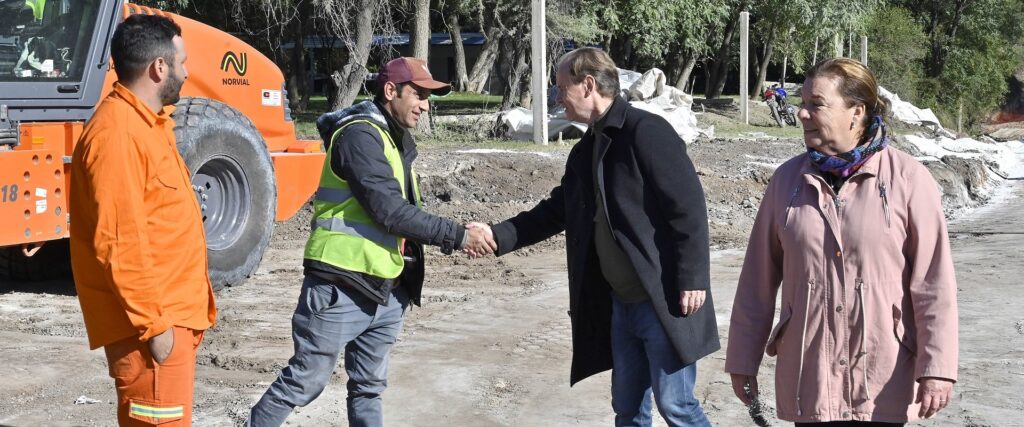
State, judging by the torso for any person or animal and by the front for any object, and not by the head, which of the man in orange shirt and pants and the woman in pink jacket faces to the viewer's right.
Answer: the man in orange shirt and pants

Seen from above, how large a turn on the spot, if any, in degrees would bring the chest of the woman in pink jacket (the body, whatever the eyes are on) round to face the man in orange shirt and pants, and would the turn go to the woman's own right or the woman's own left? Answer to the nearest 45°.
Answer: approximately 90° to the woman's own right

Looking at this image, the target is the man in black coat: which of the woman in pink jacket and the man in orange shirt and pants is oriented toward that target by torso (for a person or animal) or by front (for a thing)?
the man in orange shirt and pants

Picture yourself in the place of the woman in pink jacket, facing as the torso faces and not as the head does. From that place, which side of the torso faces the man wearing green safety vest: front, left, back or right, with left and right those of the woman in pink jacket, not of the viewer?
right

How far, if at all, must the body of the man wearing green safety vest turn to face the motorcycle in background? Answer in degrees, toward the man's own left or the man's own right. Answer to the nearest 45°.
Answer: approximately 45° to the man's own left

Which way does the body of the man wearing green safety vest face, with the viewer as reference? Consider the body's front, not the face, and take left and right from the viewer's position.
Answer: facing to the right of the viewer

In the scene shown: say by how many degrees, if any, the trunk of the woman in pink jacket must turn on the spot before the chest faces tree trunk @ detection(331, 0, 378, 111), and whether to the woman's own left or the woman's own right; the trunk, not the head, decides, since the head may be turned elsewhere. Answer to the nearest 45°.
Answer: approximately 135° to the woman's own right

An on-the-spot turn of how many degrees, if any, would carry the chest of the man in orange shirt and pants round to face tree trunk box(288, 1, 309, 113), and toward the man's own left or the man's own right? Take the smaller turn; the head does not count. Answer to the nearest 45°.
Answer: approximately 90° to the man's own left

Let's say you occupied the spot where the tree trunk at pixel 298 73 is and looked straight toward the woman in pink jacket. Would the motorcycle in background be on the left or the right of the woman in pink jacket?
left

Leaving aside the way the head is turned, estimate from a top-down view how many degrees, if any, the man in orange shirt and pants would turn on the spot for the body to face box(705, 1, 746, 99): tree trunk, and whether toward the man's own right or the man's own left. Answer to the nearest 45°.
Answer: approximately 45° to the man's own left

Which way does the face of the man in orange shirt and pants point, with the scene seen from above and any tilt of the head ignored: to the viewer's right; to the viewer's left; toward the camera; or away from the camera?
to the viewer's right

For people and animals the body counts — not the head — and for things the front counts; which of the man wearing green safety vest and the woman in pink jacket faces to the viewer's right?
the man wearing green safety vest

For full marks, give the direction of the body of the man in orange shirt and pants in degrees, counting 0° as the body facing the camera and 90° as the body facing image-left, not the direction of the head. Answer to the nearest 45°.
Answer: approximately 270°

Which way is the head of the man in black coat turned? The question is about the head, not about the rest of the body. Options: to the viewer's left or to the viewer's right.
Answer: to the viewer's left
